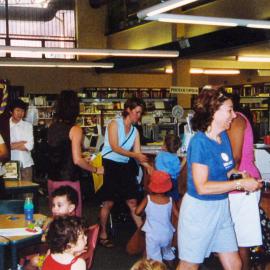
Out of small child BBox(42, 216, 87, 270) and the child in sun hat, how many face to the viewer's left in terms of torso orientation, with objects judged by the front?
0

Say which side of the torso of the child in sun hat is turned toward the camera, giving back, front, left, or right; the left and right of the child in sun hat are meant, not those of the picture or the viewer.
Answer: back

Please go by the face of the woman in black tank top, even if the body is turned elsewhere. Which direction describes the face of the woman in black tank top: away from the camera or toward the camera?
away from the camera

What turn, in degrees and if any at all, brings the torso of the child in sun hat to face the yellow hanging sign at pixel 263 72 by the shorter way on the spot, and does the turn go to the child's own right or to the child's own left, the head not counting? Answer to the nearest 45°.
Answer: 0° — they already face it

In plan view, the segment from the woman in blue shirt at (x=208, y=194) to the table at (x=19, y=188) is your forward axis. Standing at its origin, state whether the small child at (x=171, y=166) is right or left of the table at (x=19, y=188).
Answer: right
